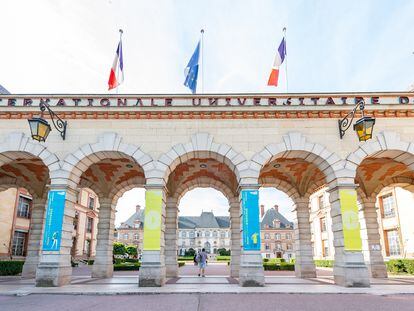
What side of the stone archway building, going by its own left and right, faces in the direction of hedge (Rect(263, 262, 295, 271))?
back

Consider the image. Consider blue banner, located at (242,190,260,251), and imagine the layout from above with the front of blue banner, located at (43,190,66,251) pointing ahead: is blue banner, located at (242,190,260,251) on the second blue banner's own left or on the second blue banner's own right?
on the second blue banner's own left

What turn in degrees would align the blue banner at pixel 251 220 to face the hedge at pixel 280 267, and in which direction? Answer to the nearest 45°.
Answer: approximately 180°

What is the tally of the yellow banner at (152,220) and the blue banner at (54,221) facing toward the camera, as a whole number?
2

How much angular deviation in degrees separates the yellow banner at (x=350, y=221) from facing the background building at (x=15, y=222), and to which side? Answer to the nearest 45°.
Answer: approximately 90° to its right
